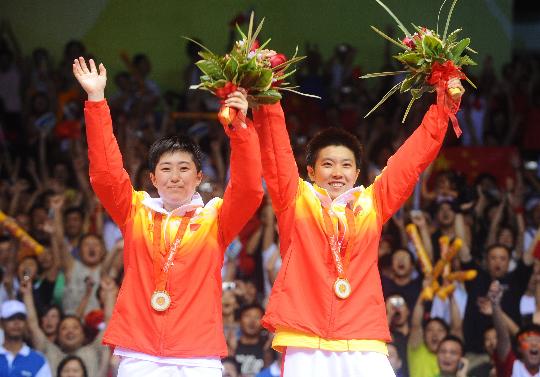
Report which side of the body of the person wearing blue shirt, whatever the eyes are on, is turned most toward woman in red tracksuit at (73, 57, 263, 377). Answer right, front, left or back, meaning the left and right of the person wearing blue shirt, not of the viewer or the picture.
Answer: front

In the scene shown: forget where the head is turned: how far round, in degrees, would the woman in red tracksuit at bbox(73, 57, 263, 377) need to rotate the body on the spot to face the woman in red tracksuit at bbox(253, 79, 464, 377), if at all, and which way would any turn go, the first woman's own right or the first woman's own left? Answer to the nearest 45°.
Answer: approximately 90° to the first woman's own left

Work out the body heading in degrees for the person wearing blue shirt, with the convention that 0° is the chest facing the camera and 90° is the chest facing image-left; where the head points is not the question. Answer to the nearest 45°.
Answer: approximately 0°

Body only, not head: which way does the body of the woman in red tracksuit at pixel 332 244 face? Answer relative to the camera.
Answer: toward the camera

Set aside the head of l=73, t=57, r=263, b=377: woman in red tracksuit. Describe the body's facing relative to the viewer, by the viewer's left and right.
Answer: facing the viewer

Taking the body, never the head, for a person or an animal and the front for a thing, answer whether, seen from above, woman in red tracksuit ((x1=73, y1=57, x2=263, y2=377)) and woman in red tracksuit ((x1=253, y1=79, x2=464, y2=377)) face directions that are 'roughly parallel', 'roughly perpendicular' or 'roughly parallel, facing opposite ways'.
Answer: roughly parallel

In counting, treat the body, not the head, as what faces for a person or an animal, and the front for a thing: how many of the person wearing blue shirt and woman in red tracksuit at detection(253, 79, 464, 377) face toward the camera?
2

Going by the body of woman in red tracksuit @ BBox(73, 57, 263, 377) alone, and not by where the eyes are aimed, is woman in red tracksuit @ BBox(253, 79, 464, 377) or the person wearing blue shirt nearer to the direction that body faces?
the woman in red tracksuit

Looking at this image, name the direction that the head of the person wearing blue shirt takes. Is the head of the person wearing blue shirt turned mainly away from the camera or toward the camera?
toward the camera

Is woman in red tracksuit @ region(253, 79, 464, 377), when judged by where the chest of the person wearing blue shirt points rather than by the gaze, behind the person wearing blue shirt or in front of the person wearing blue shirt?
in front

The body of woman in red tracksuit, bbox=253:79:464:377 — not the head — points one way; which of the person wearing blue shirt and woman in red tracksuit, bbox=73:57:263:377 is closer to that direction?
the woman in red tracksuit

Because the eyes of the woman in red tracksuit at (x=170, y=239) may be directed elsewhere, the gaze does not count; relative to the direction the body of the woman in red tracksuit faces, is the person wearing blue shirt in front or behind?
behind

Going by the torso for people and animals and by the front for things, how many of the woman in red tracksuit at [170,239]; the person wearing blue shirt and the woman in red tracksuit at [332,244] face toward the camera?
3

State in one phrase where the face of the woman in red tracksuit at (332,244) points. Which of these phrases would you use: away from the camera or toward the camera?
toward the camera
